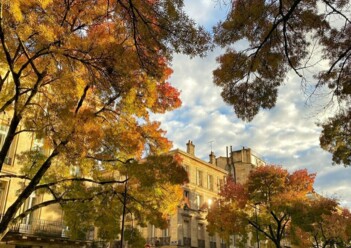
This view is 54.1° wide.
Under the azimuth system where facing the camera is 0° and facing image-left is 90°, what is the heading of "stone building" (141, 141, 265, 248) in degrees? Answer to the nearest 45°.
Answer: approximately 315°

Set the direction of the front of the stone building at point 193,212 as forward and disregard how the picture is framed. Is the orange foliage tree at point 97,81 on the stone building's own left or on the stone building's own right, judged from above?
on the stone building's own right

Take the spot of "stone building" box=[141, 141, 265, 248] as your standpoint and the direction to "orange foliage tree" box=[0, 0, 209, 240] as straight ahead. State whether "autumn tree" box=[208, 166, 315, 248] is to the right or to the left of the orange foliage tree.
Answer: left

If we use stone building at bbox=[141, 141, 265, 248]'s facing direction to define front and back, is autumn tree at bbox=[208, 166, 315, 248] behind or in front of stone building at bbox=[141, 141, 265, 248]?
in front

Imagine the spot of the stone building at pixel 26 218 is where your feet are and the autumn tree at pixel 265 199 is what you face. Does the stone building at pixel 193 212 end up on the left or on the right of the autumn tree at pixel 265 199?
left

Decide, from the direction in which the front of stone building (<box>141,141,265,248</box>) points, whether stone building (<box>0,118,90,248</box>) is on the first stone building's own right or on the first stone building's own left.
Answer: on the first stone building's own right
